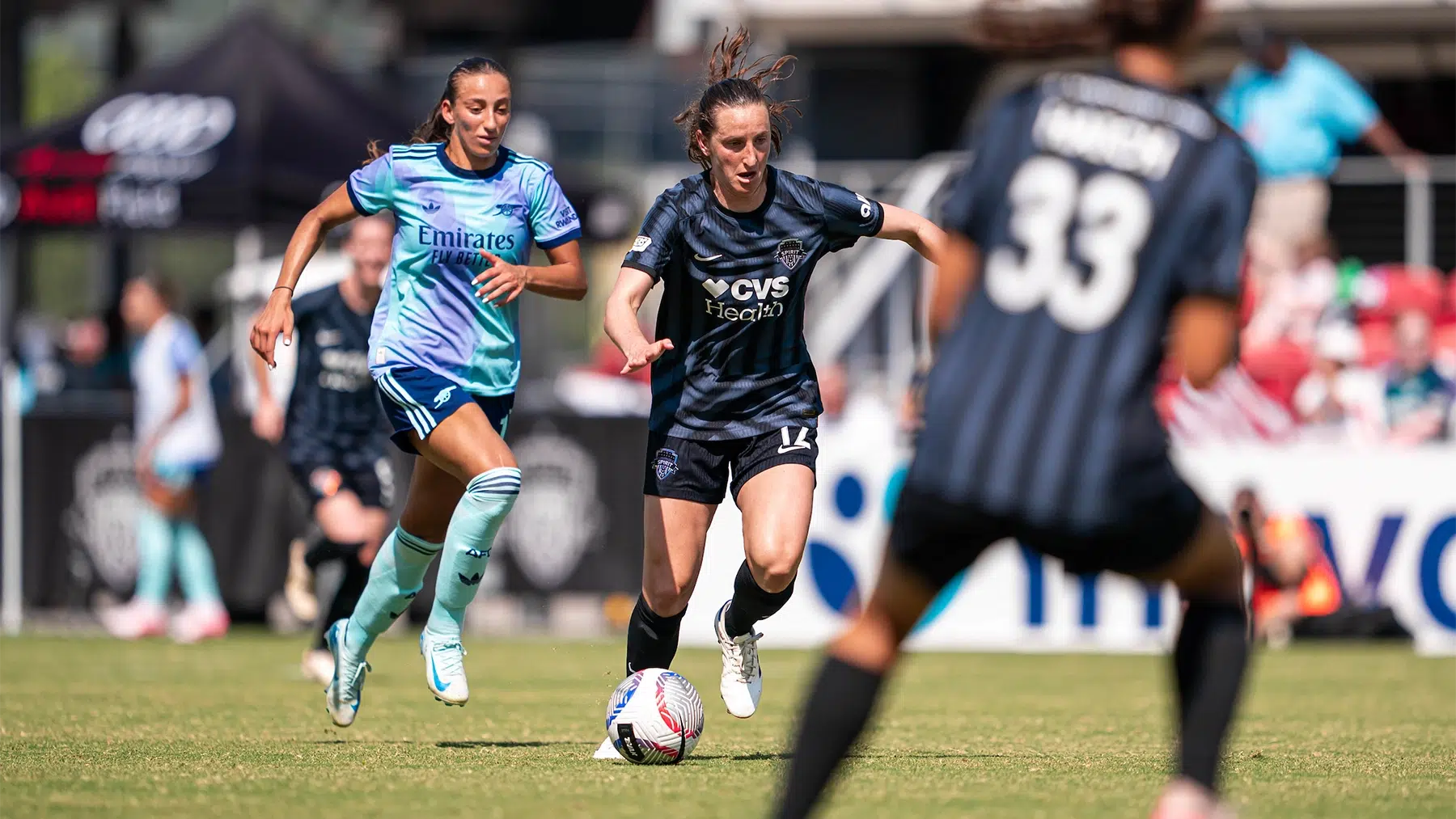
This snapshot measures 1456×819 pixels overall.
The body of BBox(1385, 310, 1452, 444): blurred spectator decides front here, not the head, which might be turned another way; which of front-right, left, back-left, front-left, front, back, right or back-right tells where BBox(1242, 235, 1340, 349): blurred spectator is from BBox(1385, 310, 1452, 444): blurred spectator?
back-right

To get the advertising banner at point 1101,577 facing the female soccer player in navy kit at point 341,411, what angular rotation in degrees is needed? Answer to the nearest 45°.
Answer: approximately 45° to its right

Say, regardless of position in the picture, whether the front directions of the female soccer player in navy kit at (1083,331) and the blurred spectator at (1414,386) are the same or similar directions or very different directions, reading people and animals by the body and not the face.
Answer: very different directions

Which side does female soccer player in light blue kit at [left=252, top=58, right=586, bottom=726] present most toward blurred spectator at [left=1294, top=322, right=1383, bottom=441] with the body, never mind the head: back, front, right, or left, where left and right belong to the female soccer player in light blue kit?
back

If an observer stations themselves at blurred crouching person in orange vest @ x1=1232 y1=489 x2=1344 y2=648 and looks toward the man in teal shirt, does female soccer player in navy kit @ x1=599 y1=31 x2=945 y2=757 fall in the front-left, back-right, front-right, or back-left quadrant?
back-left

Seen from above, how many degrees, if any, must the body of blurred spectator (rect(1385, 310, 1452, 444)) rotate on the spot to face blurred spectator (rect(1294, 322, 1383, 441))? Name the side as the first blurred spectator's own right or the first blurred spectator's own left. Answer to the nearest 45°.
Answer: approximately 90° to the first blurred spectator's own right

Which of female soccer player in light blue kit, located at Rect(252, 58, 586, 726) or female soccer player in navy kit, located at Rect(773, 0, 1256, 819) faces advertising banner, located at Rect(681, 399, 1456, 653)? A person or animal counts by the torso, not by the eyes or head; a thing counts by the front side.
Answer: the female soccer player in navy kit

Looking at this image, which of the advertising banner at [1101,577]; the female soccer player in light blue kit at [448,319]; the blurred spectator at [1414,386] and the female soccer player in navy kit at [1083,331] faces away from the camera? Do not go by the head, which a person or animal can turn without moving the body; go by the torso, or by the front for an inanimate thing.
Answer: the female soccer player in navy kit
